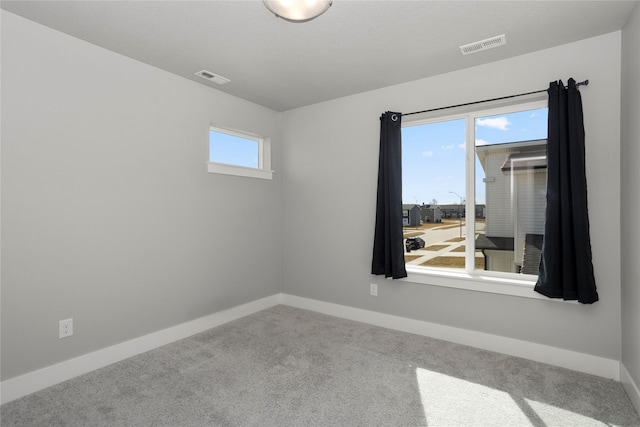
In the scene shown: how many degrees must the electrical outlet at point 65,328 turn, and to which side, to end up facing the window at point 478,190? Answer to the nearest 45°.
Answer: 0° — it already faces it

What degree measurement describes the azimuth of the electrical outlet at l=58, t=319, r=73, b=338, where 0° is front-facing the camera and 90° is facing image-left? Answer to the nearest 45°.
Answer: approximately 315°

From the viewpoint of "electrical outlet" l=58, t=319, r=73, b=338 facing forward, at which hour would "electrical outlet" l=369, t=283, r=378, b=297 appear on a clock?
"electrical outlet" l=369, t=283, r=378, b=297 is roughly at 11 o'clock from "electrical outlet" l=58, t=319, r=73, b=338.

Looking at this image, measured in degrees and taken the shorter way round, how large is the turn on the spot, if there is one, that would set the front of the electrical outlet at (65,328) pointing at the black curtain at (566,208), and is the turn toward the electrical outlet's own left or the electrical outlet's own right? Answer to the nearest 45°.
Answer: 0° — it already faces it
